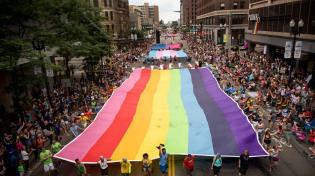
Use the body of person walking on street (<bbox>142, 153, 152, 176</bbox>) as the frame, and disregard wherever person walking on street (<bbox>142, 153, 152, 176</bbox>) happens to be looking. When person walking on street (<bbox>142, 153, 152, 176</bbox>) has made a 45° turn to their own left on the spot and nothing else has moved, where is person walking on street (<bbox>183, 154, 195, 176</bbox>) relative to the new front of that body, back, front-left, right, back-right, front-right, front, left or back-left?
front-left

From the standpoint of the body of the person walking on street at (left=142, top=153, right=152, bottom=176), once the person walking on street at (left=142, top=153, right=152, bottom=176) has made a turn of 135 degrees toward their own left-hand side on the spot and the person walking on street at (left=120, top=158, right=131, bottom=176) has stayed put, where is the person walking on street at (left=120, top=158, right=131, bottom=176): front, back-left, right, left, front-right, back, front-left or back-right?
back-left

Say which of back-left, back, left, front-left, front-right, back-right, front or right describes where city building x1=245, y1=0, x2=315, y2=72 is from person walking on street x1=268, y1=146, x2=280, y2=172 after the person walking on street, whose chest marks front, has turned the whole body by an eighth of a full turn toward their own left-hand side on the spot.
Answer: back-left

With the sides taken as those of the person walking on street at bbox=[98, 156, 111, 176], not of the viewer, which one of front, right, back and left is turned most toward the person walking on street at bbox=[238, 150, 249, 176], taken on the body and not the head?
left

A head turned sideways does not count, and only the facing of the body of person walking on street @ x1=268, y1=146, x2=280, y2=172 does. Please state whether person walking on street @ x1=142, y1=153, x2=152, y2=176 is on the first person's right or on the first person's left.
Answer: on the first person's right

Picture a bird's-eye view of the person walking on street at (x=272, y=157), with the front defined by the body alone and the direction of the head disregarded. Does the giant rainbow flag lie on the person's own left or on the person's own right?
on the person's own right

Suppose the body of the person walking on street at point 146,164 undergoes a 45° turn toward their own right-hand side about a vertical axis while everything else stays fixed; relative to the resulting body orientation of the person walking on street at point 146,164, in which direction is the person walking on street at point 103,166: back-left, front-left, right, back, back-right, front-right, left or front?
front-right

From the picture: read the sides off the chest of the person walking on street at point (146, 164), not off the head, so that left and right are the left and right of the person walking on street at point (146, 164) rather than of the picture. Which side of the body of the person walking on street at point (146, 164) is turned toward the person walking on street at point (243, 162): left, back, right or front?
left

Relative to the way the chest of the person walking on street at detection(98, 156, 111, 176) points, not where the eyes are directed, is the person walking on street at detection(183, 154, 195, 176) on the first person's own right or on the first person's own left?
on the first person's own left

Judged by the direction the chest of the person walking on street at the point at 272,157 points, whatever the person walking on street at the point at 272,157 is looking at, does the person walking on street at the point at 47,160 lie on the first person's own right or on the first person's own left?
on the first person's own right

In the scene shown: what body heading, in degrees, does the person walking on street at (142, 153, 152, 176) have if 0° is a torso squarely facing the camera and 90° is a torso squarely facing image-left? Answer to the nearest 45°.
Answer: approximately 0°

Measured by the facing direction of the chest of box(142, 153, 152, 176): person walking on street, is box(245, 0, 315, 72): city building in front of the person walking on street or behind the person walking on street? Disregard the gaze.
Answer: behind
